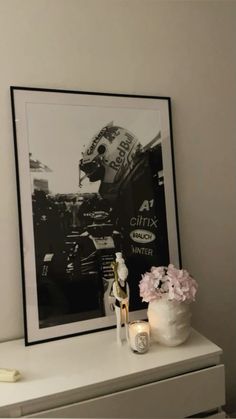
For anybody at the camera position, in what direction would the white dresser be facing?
facing the viewer and to the right of the viewer
